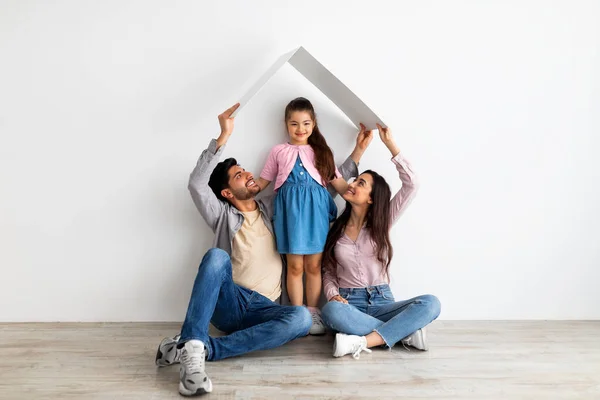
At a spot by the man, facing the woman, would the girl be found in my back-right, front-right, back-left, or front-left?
front-left

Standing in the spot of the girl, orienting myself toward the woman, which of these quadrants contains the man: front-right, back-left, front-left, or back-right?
back-right

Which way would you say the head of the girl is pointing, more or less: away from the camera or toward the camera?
toward the camera

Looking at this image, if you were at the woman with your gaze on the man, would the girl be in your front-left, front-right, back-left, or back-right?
front-right

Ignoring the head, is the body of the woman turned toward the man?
no

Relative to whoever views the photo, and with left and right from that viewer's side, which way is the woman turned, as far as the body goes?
facing the viewer

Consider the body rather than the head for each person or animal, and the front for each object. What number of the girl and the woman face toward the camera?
2

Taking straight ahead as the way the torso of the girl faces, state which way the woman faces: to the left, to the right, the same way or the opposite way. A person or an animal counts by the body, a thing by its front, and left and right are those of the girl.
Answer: the same way
